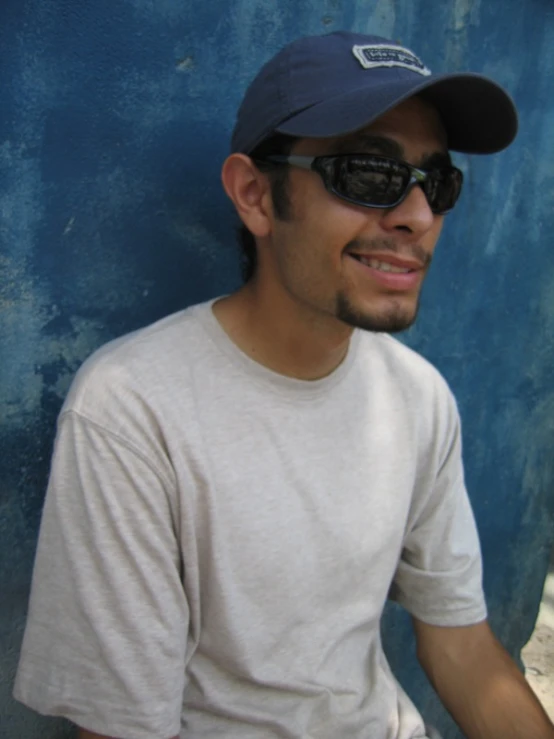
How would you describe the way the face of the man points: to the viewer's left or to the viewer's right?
to the viewer's right

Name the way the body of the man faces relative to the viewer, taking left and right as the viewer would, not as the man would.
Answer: facing the viewer and to the right of the viewer
